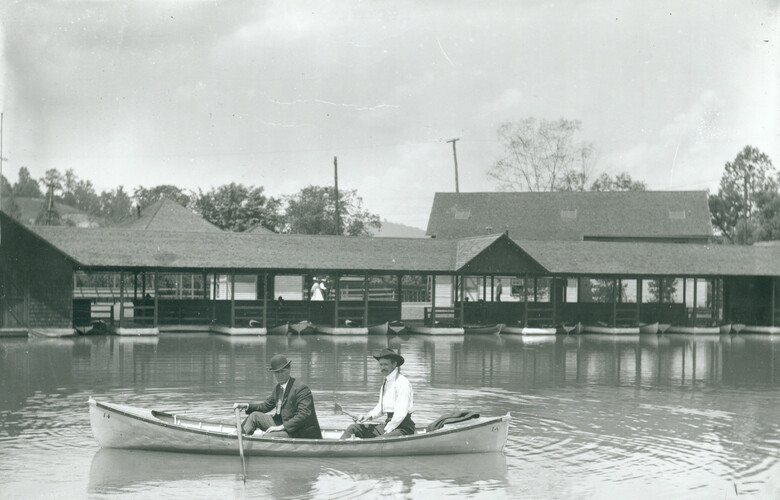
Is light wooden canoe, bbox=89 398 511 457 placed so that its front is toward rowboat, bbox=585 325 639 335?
no

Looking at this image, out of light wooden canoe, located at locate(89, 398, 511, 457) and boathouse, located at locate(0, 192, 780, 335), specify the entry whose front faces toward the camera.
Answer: the boathouse

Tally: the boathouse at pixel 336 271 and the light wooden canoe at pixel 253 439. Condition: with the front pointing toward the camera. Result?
1

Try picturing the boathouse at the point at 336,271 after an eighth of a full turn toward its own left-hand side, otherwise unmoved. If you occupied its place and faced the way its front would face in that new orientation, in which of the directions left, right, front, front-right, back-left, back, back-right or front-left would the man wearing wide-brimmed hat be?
front-right

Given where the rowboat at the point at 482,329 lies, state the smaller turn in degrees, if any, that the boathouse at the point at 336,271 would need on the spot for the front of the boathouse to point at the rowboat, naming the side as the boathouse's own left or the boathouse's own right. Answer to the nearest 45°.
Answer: approximately 90° to the boathouse's own left

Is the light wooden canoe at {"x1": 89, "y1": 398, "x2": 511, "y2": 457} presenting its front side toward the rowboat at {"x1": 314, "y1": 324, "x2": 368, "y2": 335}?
no

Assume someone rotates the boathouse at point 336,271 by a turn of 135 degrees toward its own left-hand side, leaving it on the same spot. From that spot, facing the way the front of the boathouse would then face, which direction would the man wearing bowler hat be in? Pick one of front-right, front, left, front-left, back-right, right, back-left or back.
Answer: back-right

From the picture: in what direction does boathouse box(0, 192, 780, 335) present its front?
toward the camera

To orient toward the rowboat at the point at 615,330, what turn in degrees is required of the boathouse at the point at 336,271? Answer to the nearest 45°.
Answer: approximately 90° to its left

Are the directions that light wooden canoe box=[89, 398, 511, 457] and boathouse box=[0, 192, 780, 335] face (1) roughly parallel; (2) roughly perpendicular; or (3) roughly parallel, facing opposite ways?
roughly perpendicular

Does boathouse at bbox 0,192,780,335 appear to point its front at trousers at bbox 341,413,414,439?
yes
